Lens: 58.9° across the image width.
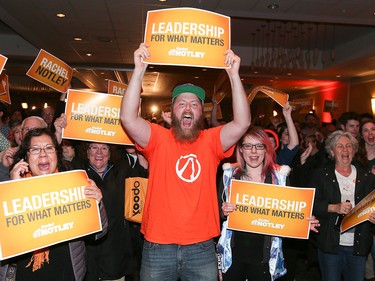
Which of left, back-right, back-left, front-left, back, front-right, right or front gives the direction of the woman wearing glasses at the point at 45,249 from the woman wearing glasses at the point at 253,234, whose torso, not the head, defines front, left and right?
front-right

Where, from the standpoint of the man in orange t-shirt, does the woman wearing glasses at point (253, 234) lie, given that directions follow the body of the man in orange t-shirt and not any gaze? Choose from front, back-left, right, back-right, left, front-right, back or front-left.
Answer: back-left

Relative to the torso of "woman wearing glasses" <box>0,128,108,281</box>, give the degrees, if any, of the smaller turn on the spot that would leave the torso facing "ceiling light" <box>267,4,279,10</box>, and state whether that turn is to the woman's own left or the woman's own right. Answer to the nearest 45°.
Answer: approximately 135° to the woman's own left

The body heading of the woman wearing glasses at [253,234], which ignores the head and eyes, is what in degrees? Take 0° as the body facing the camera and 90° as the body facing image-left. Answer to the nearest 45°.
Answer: approximately 0°

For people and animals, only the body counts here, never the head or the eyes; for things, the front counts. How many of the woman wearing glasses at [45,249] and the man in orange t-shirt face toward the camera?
2

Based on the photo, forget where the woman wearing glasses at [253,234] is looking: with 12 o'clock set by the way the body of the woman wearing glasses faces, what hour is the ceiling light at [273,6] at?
The ceiling light is roughly at 6 o'clock from the woman wearing glasses.

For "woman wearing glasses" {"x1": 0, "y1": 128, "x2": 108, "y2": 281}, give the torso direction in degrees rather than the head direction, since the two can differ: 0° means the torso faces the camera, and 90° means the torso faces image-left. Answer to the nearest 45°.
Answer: approximately 0°

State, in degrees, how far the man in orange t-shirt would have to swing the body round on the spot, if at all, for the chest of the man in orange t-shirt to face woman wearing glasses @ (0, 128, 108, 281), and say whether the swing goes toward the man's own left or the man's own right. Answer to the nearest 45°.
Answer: approximately 90° to the man's own right
